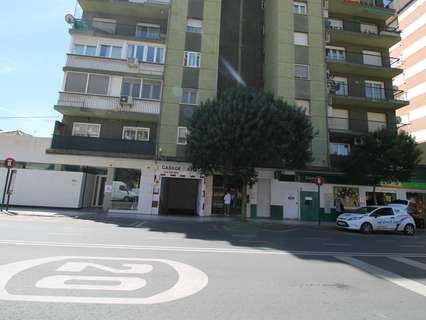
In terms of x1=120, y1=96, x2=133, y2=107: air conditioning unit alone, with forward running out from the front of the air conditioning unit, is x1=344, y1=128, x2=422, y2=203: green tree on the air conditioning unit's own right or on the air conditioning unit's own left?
on the air conditioning unit's own left

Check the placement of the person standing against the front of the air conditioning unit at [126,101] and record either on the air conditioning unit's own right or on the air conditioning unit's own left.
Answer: on the air conditioning unit's own left

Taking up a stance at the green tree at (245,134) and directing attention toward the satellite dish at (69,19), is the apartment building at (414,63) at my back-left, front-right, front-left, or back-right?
back-right

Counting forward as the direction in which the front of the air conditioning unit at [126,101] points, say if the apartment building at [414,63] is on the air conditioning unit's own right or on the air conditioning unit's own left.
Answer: on the air conditioning unit's own left

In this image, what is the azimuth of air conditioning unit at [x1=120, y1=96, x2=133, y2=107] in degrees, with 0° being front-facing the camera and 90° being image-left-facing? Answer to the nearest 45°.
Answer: approximately 0°

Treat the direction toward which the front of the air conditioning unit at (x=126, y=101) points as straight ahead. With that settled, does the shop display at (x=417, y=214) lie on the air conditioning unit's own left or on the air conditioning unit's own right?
on the air conditioning unit's own left

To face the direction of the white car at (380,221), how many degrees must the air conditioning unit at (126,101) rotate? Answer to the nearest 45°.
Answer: approximately 45° to its left
